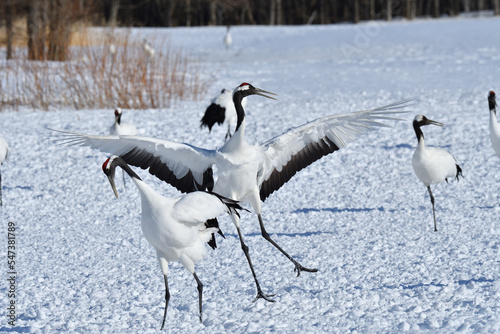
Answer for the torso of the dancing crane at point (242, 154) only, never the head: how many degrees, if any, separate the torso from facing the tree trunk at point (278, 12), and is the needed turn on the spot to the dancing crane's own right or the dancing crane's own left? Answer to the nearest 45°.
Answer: approximately 135° to the dancing crane's own left

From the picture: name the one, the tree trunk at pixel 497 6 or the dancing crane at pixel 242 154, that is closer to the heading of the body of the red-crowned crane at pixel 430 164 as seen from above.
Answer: the dancing crane

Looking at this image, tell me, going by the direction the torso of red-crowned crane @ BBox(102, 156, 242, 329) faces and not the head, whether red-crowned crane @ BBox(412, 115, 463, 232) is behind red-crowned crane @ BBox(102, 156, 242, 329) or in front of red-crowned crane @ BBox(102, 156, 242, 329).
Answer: behind

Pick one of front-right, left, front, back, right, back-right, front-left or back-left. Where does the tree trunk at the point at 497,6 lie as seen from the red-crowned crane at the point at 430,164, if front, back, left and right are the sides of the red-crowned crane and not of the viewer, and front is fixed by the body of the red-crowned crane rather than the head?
back-right

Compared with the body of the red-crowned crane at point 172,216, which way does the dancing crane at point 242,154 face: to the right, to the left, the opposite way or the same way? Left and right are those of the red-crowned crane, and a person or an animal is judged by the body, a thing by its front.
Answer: to the left

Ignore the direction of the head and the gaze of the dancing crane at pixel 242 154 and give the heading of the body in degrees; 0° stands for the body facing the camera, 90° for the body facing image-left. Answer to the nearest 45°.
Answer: approximately 315°

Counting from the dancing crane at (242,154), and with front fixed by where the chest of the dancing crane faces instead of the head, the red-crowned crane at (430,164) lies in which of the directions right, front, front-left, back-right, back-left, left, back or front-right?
left

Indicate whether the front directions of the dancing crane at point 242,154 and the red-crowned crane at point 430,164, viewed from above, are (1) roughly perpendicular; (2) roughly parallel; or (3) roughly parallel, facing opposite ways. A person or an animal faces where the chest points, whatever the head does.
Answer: roughly perpendicular
